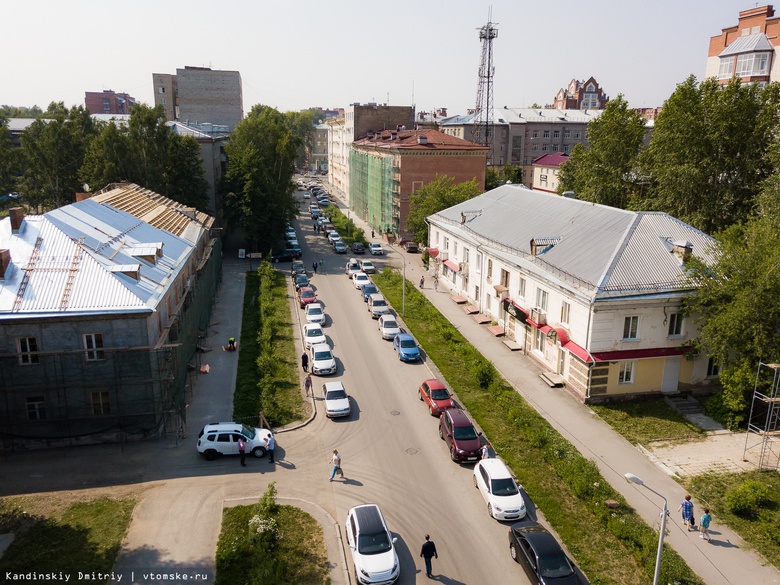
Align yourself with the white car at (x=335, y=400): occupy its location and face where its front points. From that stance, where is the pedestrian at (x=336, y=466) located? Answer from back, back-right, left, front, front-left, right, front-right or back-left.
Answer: front

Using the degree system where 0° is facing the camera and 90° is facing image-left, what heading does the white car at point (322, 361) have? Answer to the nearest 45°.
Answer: approximately 0°

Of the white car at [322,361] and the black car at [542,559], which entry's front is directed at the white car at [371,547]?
the white car at [322,361]

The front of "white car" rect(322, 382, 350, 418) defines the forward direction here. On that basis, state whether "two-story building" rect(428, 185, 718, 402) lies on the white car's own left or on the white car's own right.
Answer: on the white car's own left

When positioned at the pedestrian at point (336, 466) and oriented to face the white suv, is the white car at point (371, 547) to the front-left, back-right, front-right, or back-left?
back-left

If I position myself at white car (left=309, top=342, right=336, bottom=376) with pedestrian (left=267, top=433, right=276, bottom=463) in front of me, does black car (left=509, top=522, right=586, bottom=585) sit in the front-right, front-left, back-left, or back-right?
front-left

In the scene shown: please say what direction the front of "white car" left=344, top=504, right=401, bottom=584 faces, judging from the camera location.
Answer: facing the viewer

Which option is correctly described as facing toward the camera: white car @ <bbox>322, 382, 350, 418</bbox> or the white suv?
the white car

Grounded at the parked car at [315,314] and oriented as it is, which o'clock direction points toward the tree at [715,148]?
The tree is roughly at 9 o'clock from the parked car.

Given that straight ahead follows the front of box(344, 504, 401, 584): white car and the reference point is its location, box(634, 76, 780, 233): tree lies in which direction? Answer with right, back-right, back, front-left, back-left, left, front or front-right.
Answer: back-left

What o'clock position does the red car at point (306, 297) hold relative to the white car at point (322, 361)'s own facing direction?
The red car is roughly at 6 o'clock from the white car.

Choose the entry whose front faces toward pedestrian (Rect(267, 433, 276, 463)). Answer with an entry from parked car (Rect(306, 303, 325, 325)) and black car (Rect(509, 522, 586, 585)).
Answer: the parked car

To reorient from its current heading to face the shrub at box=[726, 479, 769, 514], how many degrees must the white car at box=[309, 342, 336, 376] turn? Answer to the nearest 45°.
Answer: approximately 45° to its left

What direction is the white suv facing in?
to the viewer's right

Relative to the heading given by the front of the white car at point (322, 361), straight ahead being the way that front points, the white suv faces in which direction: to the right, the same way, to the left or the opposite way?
to the left
